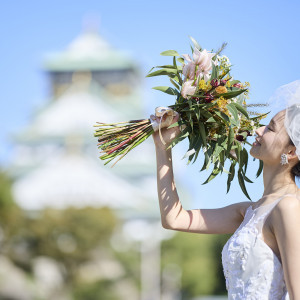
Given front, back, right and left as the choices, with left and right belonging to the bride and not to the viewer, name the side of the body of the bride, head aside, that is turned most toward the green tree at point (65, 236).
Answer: right

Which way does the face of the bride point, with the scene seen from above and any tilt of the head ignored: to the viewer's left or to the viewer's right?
to the viewer's left

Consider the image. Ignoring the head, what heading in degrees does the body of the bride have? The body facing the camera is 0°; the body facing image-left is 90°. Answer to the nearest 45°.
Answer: approximately 90°
